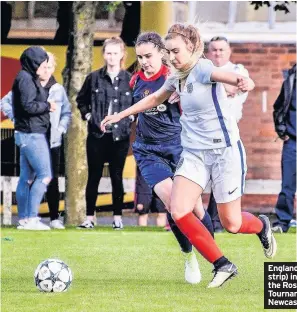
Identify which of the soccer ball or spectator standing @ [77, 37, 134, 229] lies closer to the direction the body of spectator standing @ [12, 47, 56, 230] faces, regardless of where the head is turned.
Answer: the spectator standing
